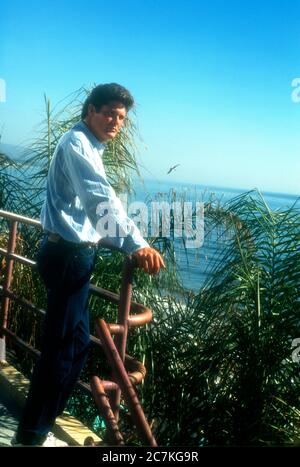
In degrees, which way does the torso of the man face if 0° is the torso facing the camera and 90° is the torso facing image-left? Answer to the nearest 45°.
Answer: approximately 270°
